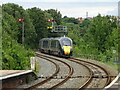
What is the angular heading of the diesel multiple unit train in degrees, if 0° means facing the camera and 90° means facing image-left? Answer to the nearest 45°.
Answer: approximately 315°

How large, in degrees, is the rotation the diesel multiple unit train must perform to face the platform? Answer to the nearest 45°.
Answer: approximately 45° to its right
